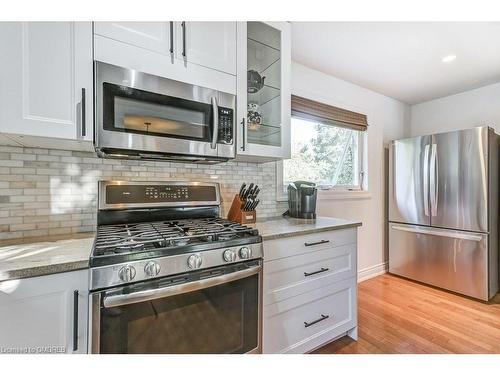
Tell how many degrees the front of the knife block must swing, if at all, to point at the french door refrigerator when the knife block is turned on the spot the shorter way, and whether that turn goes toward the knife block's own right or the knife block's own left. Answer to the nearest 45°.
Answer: approximately 45° to the knife block's own left

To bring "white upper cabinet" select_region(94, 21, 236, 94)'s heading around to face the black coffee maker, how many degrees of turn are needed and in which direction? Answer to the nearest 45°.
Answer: approximately 45° to its left

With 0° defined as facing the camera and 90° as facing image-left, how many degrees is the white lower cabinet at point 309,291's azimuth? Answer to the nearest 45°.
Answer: approximately 315°

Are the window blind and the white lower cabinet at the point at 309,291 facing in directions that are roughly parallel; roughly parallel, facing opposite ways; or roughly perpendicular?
roughly parallel

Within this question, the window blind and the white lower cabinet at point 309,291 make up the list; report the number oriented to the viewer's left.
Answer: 0

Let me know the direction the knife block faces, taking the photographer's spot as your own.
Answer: facing the viewer and to the right of the viewer

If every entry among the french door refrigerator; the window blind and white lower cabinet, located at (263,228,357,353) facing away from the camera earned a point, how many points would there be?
0

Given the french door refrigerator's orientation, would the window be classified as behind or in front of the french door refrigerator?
in front

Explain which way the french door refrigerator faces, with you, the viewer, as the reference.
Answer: facing the viewer and to the left of the viewer

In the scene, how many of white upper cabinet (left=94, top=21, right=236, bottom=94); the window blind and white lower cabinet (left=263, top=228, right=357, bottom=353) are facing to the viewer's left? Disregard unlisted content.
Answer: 0
